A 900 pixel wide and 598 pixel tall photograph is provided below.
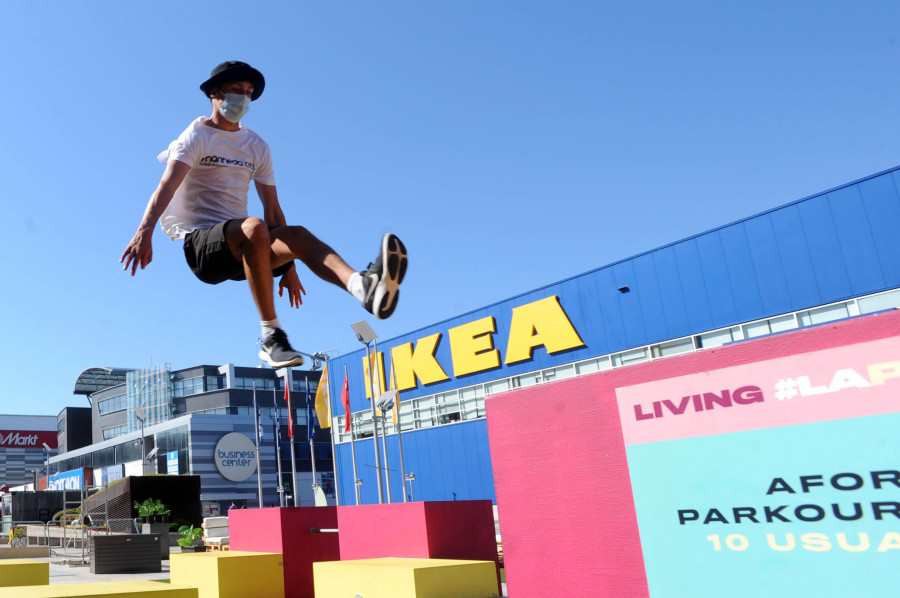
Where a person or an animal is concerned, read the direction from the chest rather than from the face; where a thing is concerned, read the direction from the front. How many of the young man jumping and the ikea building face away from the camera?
0

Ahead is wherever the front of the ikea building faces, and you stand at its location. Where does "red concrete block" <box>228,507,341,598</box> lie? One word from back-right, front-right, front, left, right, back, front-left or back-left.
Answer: front

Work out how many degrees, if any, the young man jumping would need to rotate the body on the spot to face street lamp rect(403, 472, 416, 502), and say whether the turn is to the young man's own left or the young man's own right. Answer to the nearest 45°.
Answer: approximately 135° to the young man's own left

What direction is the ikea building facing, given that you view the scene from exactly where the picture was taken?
facing the viewer and to the left of the viewer

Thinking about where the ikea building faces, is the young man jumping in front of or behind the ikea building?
in front

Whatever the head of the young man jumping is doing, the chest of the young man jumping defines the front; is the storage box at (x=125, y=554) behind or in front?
behind

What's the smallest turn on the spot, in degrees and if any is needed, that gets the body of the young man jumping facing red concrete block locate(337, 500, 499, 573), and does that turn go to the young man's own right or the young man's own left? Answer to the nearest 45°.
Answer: approximately 135° to the young man's own left

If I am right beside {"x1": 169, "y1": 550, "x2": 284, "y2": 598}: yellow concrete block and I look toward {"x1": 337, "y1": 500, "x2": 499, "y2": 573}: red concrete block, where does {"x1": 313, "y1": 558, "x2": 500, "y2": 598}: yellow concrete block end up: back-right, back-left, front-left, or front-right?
front-right

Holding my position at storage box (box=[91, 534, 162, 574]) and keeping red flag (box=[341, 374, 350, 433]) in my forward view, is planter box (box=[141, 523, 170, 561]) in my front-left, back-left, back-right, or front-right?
front-left

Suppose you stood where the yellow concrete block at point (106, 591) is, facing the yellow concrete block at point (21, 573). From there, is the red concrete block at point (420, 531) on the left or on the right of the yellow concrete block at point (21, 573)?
right

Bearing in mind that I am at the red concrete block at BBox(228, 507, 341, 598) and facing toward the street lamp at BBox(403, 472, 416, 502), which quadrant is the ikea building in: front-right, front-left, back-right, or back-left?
front-right

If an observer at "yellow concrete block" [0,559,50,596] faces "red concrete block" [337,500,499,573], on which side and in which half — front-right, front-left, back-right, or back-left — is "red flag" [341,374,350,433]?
front-left

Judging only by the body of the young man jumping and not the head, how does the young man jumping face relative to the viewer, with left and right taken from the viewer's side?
facing the viewer and to the right of the viewer

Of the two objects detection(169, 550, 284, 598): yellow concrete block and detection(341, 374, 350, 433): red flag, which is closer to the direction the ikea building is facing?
the yellow concrete block
